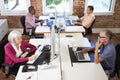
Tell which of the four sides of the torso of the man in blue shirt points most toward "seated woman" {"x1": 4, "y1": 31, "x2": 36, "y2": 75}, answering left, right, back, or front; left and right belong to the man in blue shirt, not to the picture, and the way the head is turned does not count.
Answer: front

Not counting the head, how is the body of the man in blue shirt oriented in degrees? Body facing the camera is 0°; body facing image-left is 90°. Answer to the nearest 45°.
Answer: approximately 90°

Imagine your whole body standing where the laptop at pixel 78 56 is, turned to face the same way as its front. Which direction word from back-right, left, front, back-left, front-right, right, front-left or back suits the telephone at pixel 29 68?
back-right

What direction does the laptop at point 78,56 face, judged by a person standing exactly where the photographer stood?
facing to the right of the viewer

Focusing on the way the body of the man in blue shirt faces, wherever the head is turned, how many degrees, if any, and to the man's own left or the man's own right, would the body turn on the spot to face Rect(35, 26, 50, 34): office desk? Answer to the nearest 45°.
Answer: approximately 45° to the man's own right

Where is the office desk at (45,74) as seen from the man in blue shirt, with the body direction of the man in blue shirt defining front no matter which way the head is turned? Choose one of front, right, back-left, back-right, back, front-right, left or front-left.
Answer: front-left

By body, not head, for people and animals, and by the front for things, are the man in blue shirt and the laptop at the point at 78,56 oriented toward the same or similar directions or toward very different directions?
very different directions

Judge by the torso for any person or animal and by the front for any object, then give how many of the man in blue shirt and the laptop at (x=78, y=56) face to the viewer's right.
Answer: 1

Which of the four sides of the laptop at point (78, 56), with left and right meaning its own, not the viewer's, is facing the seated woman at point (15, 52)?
back
